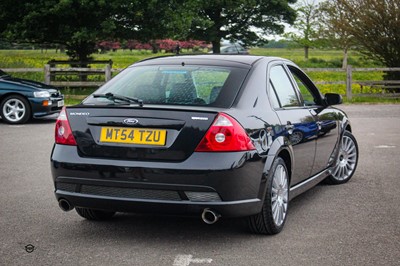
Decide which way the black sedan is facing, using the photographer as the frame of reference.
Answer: facing away from the viewer and to the right of the viewer

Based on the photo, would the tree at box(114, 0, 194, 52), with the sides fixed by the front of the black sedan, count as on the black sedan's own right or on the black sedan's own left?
on the black sedan's own left

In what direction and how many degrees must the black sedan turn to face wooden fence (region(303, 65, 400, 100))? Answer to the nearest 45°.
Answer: approximately 45° to its left

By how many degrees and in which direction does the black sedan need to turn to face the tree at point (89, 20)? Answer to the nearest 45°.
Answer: approximately 45° to its left

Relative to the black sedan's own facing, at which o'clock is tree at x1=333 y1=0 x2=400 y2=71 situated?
The tree is roughly at 11 o'clock from the black sedan.

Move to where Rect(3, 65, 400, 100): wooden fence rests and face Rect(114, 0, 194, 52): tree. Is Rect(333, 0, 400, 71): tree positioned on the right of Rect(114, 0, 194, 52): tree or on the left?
right

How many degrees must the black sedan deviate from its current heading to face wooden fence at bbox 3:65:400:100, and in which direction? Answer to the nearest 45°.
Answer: approximately 45° to its left
